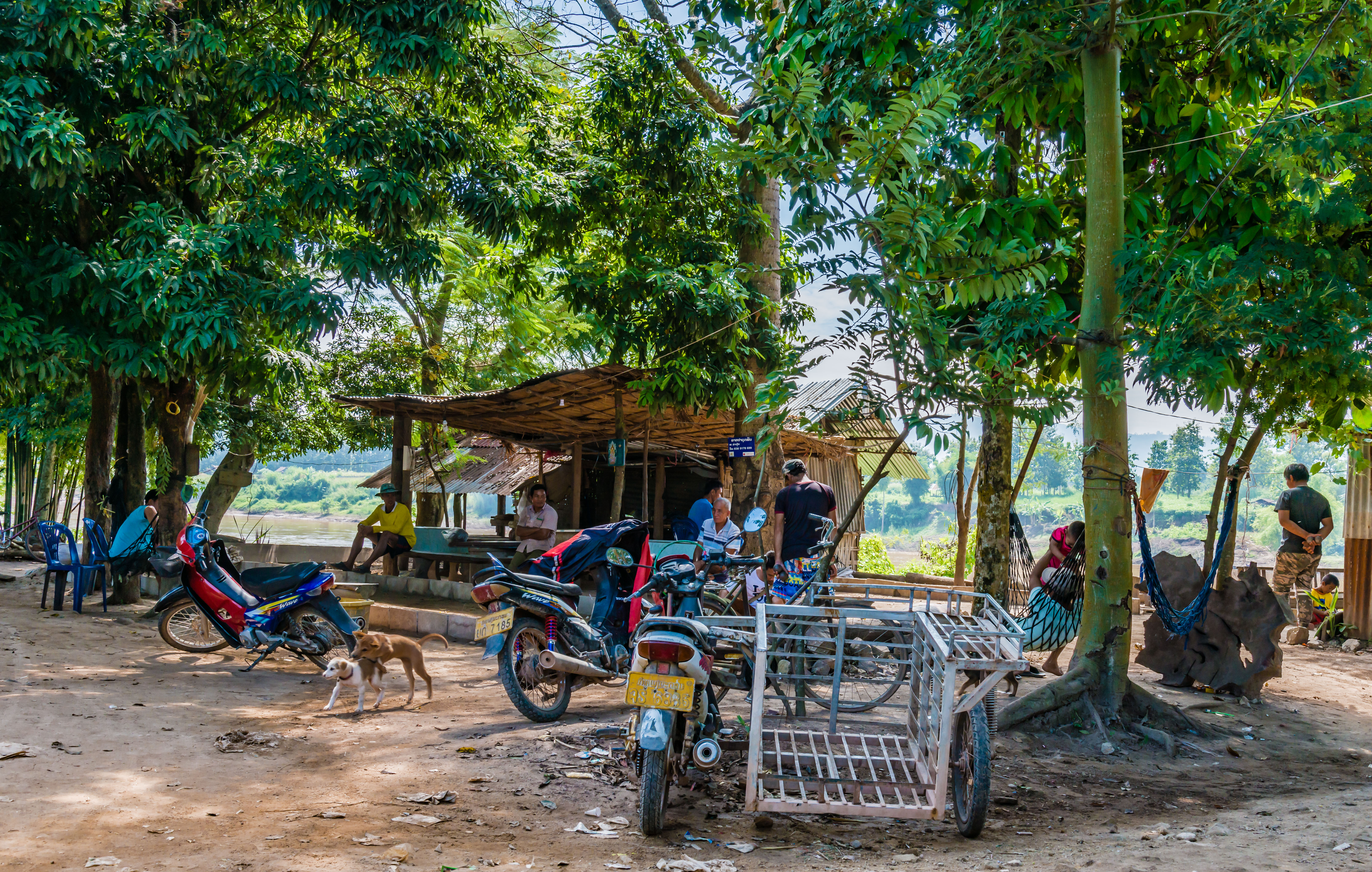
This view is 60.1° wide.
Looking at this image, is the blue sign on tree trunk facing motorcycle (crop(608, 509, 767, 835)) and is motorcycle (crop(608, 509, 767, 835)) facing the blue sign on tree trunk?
yes

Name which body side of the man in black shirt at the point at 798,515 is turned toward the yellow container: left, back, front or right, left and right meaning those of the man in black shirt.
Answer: left

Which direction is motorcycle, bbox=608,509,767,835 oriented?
away from the camera

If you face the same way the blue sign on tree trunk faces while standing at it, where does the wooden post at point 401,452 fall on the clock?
The wooden post is roughly at 4 o'clock from the blue sign on tree trunk.

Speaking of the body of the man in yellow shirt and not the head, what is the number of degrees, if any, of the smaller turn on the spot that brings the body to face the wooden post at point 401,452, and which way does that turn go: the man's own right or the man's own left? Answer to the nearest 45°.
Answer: approximately 135° to the man's own right

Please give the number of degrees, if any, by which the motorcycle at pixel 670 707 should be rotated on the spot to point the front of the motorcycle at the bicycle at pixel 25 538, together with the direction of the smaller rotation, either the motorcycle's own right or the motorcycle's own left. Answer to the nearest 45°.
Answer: approximately 45° to the motorcycle's own left

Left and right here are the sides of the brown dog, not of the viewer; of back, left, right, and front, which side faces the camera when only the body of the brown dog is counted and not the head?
left

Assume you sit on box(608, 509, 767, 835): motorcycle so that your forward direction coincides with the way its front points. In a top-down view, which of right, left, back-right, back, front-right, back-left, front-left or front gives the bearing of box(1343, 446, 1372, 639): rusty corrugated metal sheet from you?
front-right

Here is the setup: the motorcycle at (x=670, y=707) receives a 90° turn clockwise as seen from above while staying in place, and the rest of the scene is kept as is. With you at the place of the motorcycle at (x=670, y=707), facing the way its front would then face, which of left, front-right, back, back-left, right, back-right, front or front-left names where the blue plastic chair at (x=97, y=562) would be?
back-left

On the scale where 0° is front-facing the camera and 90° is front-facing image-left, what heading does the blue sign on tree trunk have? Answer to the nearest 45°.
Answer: approximately 0°

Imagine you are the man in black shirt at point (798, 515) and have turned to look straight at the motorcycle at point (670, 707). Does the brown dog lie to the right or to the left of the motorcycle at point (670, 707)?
right

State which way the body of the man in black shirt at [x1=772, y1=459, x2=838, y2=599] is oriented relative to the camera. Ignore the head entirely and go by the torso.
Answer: away from the camera

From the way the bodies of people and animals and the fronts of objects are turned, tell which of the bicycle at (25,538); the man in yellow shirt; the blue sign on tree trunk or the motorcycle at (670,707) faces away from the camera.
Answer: the motorcycle

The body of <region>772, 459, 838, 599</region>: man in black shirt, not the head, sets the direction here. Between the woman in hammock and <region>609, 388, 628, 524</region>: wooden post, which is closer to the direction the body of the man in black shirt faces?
the wooden post
